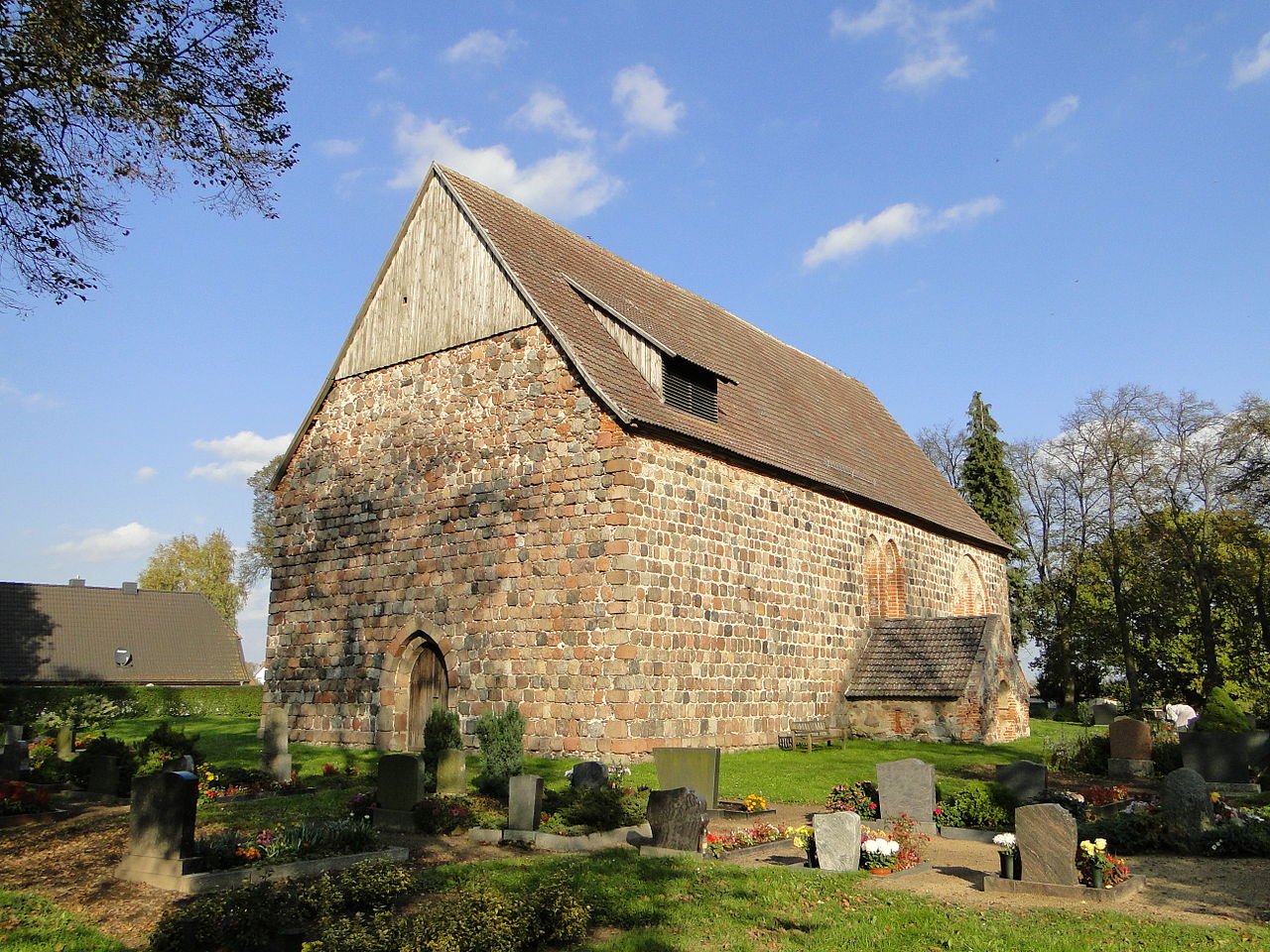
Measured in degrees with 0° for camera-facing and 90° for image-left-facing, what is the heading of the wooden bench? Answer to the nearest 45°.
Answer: approximately 315°

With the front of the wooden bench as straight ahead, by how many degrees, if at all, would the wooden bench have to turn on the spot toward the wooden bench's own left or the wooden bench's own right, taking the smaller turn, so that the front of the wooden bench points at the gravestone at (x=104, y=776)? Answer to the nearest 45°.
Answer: approximately 90° to the wooden bench's own right

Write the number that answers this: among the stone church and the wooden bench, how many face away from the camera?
0

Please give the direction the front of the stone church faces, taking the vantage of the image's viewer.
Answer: facing the viewer and to the left of the viewer

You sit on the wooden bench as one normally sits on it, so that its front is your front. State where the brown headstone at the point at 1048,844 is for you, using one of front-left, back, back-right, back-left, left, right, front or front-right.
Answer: front-right

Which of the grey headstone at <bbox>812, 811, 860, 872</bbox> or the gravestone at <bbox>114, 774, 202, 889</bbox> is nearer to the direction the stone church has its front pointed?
the gravestone

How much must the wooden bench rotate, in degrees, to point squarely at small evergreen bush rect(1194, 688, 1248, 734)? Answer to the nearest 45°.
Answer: approximately 45° to its left

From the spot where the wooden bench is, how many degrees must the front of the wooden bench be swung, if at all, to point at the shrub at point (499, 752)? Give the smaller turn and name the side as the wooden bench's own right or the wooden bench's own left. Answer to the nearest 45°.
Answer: approximately 90° to the wooden bench's own right

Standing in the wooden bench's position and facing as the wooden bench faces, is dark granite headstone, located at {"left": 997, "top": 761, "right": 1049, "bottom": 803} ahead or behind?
ahead

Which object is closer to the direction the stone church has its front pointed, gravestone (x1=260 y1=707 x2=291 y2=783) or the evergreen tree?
the gravestone

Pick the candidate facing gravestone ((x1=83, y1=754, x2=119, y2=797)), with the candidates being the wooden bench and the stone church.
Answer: the stone church

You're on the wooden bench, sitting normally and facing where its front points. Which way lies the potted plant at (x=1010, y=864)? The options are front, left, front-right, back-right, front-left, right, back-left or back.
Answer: front-right

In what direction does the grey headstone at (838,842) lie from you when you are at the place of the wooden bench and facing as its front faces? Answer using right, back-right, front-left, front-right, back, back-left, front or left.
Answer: front-right

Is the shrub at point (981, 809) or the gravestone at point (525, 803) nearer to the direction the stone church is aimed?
the gravestone

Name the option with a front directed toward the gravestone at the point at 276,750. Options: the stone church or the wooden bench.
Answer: the stone church

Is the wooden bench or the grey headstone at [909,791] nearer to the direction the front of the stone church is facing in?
the grey headstone

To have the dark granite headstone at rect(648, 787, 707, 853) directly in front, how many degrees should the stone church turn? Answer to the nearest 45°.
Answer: approximately 45° to its left

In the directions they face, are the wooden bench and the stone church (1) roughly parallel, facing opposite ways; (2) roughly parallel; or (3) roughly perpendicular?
roughly perpendicular

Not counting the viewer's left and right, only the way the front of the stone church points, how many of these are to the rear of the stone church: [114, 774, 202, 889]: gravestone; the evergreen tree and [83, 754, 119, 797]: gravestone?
1
